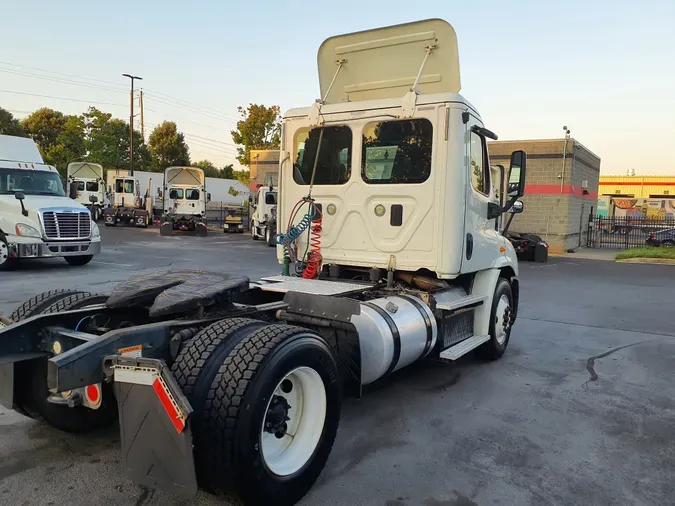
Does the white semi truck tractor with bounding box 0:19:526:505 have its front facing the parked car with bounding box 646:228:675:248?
yes

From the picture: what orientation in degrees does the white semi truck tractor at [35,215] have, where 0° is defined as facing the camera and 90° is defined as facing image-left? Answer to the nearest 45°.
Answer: approximately 315°

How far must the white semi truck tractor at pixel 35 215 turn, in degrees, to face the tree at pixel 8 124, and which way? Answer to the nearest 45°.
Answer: approximately 135° to its left

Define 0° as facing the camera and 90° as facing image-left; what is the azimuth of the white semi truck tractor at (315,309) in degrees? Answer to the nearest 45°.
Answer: approximately 225°

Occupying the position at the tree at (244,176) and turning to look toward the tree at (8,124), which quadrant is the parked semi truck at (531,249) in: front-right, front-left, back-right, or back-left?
back-left

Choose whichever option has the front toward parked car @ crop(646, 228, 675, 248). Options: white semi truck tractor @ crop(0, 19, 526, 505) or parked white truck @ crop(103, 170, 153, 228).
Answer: the white semi truck tractor

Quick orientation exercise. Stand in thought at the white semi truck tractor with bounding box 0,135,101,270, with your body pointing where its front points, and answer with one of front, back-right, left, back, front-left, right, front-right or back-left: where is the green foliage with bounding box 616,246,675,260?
front-left
